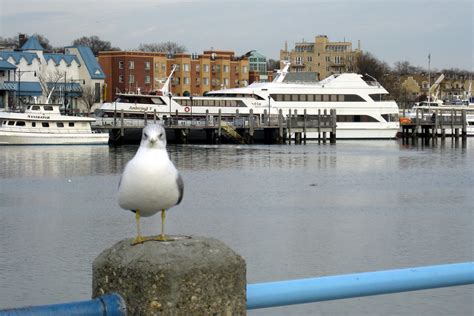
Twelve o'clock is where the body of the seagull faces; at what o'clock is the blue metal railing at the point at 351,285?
The blue metal railing is roughly at 10 o'clock from the seagull.

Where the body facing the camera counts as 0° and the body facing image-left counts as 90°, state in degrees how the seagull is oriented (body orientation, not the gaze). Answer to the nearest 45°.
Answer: approximately 0°
